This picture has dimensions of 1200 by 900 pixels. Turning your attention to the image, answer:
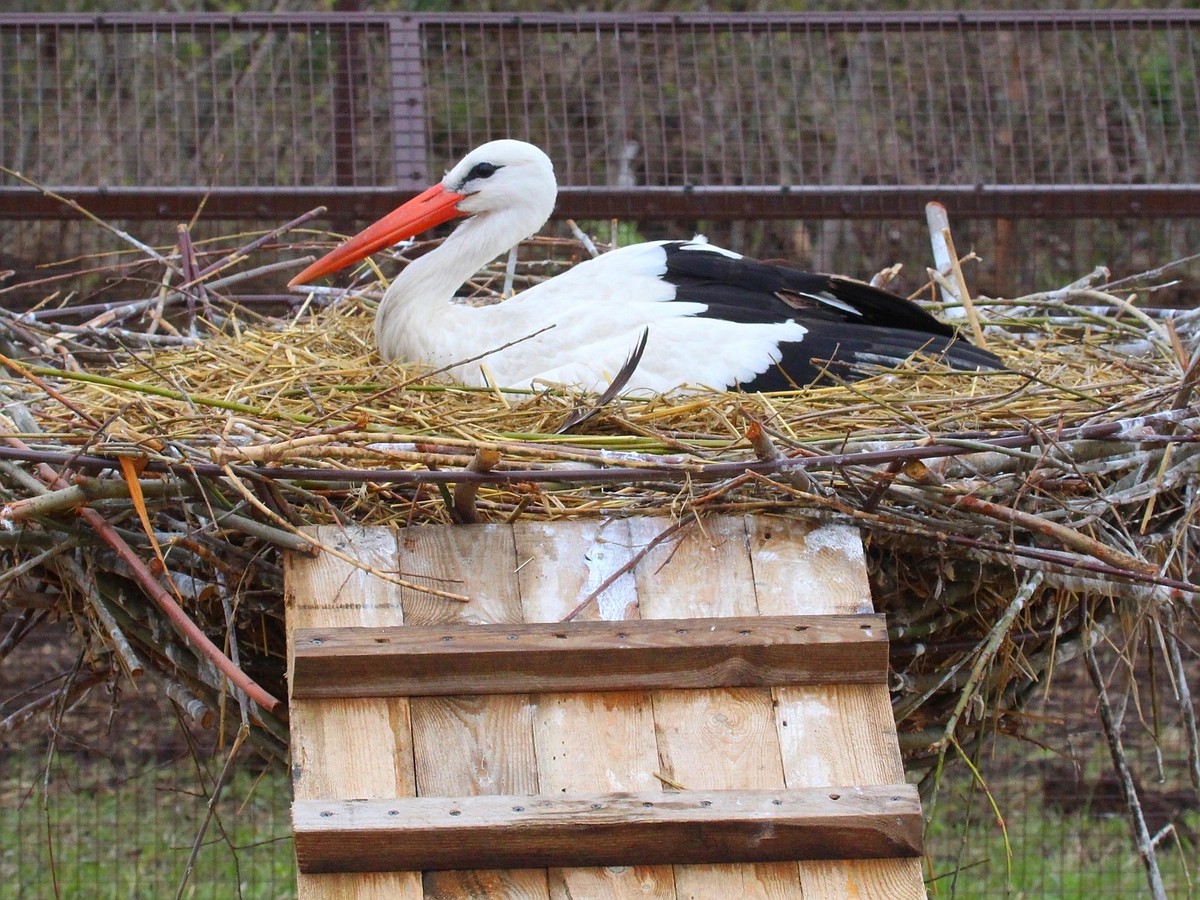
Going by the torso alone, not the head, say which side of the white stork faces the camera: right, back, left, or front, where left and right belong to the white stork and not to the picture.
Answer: left

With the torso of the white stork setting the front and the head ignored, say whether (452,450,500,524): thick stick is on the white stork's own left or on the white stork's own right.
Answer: on the white stork's own left
